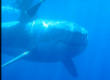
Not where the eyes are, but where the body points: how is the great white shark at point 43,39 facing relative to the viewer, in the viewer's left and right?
facing the viewer and to the right of the viewer
